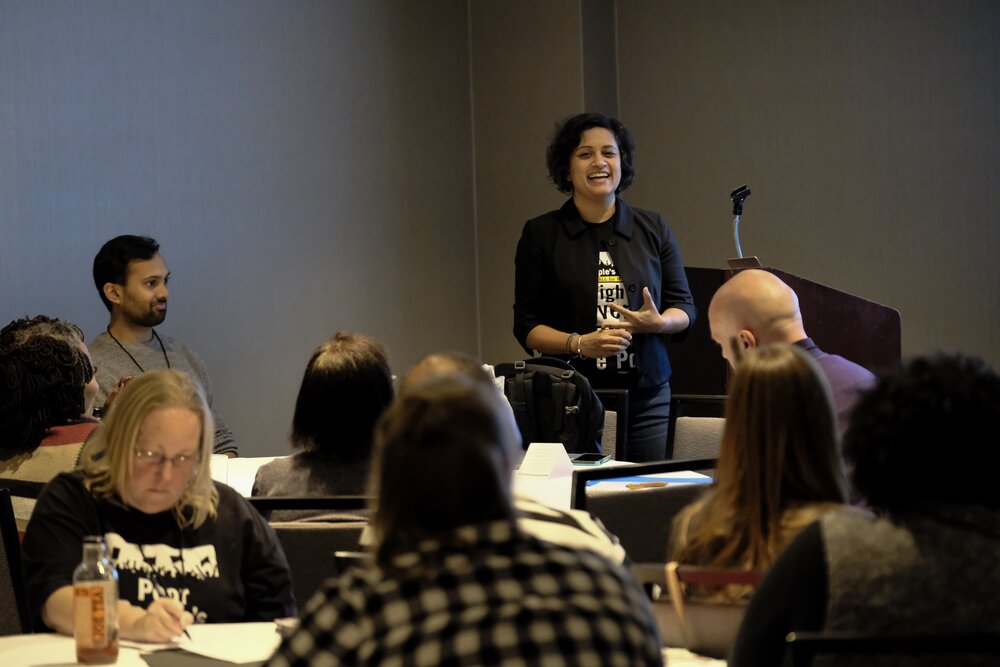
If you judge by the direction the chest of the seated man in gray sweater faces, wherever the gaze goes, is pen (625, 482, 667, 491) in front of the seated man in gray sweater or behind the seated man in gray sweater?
in front

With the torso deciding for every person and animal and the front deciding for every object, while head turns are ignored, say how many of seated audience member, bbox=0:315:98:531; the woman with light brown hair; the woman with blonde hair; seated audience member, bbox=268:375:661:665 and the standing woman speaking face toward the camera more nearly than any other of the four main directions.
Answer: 2

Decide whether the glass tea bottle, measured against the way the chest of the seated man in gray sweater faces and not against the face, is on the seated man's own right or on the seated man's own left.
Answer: on the seated man's own right

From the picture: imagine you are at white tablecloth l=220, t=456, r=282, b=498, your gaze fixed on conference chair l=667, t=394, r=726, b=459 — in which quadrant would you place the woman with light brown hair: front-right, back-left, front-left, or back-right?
front-right

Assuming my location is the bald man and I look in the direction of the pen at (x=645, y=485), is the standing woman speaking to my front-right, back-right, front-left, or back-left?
front-right

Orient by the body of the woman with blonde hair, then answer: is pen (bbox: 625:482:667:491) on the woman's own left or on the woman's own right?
on the woman's own left

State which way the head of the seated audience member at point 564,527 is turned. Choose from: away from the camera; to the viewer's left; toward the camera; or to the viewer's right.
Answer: away from the camera

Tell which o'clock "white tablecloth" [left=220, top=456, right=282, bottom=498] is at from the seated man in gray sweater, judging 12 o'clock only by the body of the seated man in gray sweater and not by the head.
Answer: The white tablecloth is roughly at 1 o'clock from the seated man in gray sweater.

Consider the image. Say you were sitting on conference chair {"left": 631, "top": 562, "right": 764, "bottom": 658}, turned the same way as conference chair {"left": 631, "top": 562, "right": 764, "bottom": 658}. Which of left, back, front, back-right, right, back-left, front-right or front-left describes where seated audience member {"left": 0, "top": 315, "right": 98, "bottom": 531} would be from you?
front-left

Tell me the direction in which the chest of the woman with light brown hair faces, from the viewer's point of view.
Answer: away from the camera

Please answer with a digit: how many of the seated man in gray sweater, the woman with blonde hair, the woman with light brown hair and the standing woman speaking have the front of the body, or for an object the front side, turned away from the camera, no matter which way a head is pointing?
1

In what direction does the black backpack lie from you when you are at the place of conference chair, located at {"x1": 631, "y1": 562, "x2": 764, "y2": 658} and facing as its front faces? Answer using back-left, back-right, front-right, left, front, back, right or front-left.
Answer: front

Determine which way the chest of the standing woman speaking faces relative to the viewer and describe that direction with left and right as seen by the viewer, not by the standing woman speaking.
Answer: facing the viewer

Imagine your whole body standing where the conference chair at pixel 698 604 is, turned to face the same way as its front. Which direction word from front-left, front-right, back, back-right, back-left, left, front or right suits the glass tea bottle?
left

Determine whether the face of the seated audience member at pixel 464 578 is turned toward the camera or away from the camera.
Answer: away from the camera

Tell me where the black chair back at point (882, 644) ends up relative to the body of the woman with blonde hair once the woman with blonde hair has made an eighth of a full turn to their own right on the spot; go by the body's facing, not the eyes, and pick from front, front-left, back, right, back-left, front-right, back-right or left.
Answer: left

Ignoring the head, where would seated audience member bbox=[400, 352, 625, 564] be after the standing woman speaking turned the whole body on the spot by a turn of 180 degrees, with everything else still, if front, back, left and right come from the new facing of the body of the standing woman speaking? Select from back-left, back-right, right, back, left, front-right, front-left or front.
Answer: back

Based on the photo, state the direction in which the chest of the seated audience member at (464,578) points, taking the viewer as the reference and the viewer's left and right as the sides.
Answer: facing away from the viewer

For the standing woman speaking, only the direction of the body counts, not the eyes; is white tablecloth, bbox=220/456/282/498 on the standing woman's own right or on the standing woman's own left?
on the standing woman's own right

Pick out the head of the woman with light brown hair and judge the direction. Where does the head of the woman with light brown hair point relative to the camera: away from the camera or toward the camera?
away from the camera

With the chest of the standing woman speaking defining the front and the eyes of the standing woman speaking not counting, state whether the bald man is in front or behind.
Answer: in front
